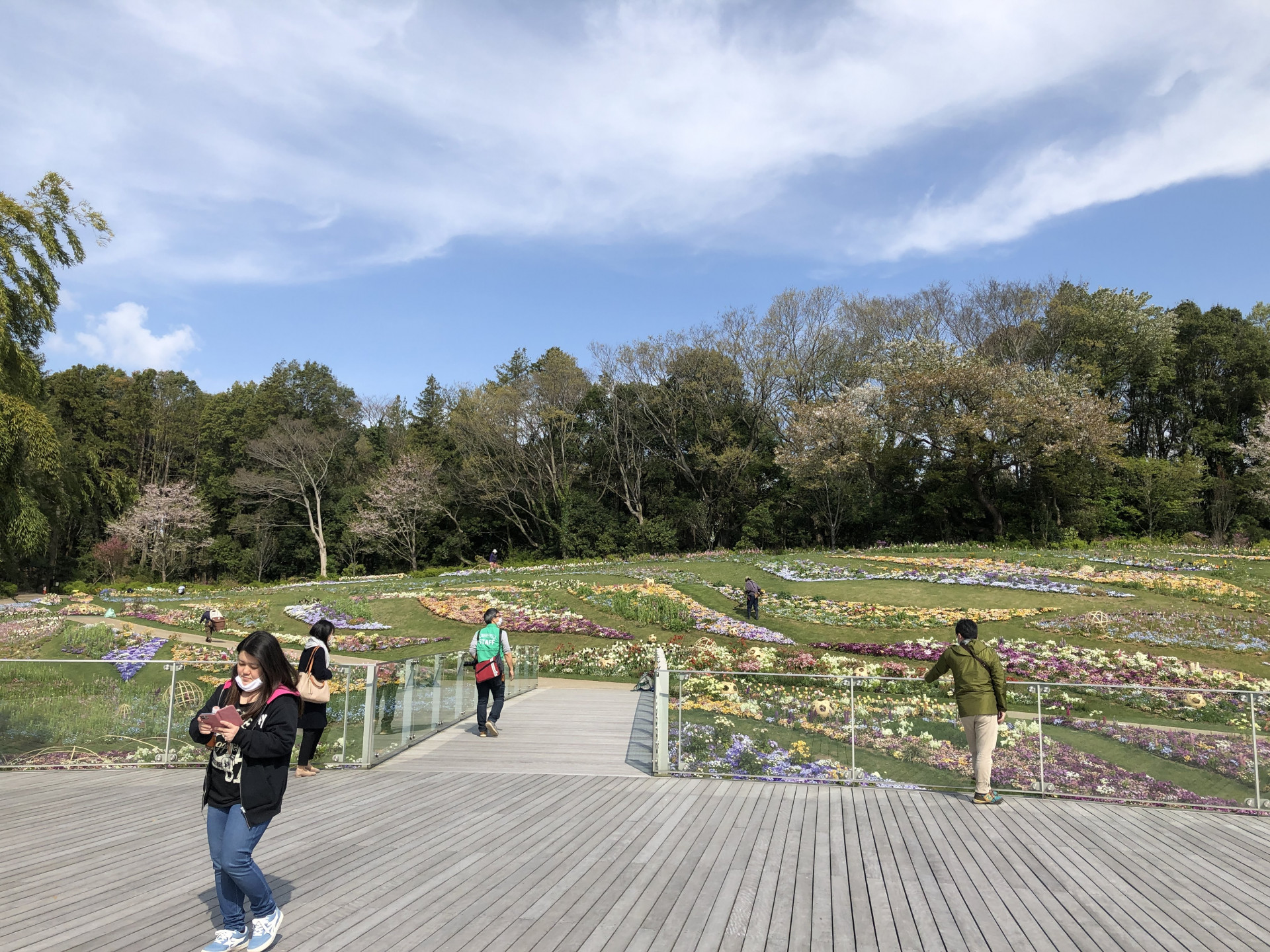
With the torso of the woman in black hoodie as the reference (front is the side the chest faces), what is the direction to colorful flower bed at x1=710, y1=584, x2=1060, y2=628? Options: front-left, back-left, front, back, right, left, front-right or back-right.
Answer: back

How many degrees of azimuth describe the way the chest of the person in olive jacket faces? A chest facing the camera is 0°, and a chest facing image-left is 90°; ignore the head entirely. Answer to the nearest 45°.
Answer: approximately 180°

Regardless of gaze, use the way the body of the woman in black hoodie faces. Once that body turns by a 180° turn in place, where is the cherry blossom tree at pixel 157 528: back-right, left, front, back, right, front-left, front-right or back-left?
front-left

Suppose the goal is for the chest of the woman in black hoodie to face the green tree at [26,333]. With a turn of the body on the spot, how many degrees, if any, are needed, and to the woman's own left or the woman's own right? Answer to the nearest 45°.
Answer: approximately 135° to the woman's own right

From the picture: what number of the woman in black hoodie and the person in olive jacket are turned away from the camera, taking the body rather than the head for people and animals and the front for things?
1

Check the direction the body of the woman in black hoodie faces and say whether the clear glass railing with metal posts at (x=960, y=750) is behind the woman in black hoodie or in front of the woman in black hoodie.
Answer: behind

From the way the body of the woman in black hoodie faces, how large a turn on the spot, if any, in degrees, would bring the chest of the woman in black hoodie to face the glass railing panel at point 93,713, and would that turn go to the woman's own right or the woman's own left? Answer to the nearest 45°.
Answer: approximately 135° to the woman's own right

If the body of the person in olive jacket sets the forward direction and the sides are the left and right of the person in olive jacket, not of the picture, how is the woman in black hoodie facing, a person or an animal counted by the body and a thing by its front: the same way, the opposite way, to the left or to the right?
the opposite way

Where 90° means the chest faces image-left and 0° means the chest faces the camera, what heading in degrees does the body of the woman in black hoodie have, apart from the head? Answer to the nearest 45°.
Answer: approximately 45°

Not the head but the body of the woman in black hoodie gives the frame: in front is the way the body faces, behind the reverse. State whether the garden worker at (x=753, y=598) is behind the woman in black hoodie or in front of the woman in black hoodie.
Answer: behind

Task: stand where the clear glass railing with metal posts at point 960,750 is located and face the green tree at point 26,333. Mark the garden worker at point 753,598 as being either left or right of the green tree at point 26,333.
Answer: right

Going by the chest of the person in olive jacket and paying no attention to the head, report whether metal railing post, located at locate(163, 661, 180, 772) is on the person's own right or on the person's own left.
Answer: on the person's own left

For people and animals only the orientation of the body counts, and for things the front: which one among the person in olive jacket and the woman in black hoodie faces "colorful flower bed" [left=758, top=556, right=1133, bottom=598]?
the person in olive jacket

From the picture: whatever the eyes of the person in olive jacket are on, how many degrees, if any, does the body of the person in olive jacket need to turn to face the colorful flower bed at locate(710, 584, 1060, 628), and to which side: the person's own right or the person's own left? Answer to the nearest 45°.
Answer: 0° — they already face it

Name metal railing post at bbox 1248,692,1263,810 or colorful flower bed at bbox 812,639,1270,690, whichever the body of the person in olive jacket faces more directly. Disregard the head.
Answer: the colorful flower bed

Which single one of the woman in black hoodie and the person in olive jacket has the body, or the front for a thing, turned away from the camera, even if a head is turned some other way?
the person in olive jacket
